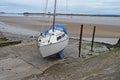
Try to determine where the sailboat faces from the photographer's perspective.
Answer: facing the viewer and to the left of the viewer
